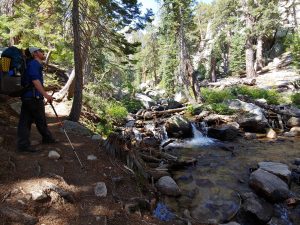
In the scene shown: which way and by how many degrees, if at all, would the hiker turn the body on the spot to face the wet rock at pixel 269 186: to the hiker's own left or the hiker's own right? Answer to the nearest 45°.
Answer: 0° — they already face it

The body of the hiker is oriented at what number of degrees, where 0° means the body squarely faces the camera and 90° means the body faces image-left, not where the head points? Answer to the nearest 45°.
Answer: approximately 270°

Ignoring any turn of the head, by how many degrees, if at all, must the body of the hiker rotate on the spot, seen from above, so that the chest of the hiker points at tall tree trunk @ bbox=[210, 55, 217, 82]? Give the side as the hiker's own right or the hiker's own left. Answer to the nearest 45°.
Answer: approximately 45° to the hiker's own left

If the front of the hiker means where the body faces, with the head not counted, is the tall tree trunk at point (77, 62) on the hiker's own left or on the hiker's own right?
on the hiker's own left
